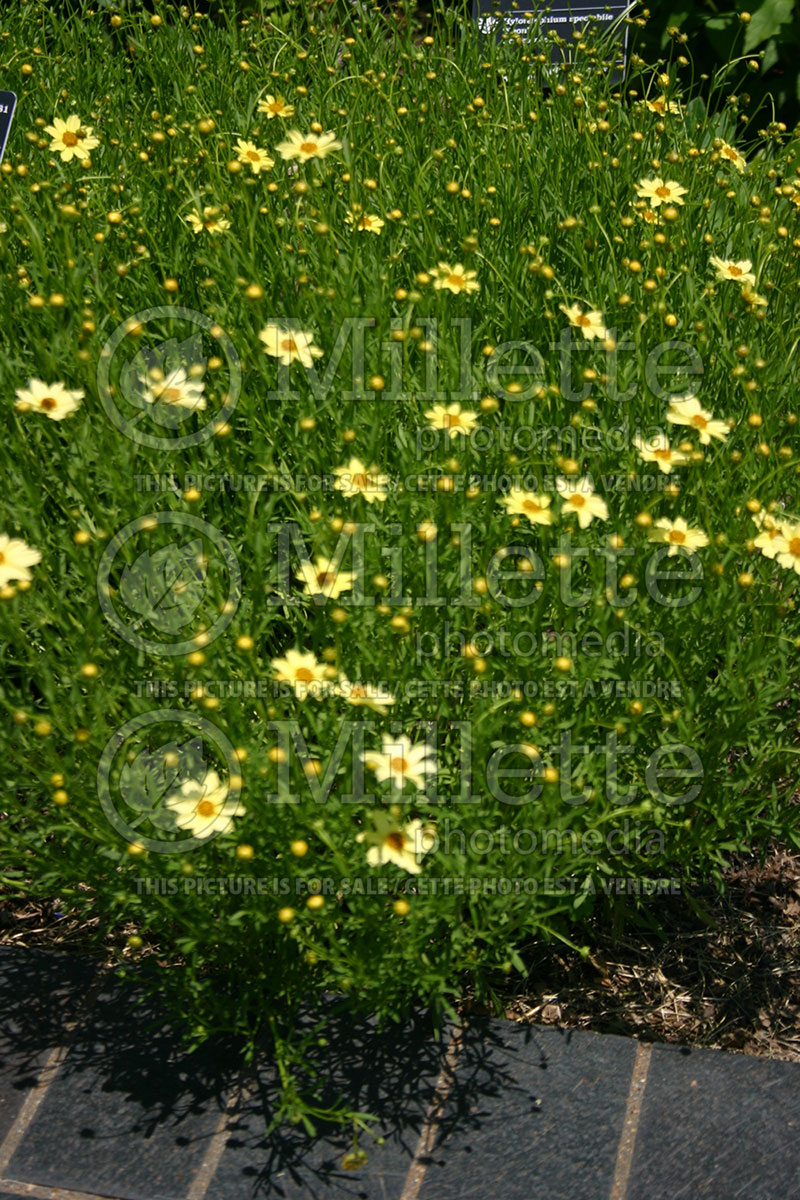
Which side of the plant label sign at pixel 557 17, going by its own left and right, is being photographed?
front
